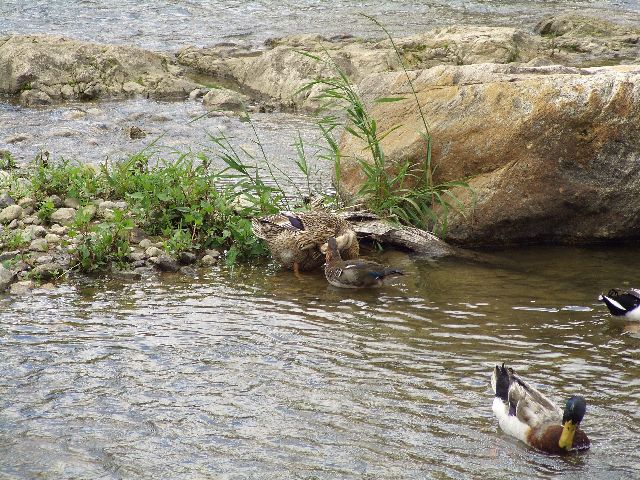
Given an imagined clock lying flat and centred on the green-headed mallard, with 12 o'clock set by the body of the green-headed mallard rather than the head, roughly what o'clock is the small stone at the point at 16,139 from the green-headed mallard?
The small stone is roughly at 6 o'clock from the green-headed mallard.

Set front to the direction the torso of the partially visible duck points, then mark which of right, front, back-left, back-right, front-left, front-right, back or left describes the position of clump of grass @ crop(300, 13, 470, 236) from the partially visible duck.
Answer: back-left

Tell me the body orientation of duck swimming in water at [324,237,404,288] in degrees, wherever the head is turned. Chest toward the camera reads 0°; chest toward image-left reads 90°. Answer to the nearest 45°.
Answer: approximately 90°

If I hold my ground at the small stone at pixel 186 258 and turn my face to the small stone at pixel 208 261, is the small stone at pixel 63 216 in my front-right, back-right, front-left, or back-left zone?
back-left

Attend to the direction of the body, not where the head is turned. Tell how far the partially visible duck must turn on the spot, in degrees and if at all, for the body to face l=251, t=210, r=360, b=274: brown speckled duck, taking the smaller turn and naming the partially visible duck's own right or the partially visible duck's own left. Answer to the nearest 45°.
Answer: approximately 180°

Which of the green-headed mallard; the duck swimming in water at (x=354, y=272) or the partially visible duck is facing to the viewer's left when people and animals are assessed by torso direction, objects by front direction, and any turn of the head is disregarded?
the duck swimming in water

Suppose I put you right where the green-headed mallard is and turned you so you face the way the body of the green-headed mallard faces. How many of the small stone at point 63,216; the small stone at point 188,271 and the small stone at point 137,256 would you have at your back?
3

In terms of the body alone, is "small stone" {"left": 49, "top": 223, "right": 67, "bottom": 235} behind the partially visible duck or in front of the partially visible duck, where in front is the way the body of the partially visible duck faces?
behind

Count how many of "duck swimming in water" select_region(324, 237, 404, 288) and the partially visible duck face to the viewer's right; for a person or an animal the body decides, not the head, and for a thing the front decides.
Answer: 1
